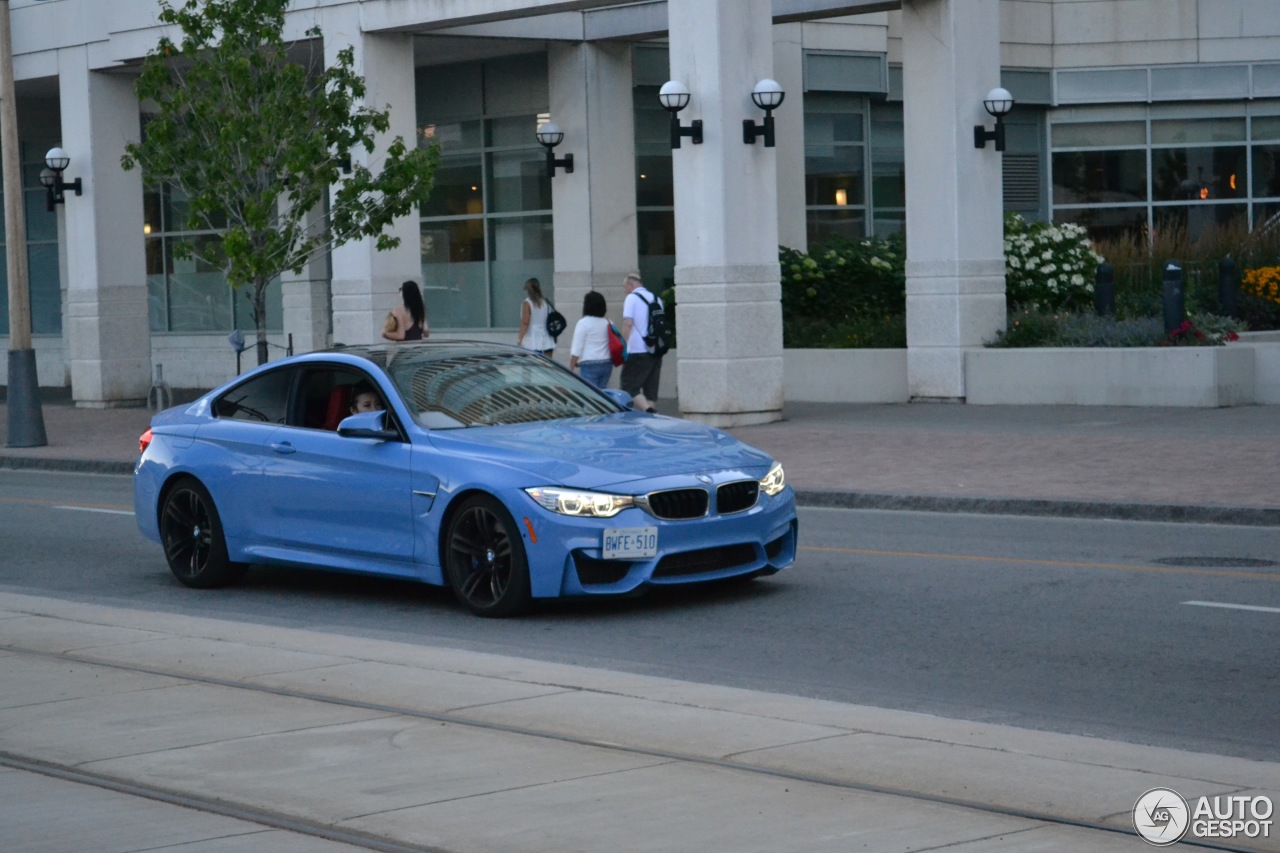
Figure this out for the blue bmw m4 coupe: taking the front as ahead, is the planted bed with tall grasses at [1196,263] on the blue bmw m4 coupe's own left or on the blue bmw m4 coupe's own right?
on the blue bmw m4 coupe's own left

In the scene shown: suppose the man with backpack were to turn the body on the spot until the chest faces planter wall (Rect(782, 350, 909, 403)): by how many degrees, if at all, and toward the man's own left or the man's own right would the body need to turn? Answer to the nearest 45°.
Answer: approximately 90° to the man's own right

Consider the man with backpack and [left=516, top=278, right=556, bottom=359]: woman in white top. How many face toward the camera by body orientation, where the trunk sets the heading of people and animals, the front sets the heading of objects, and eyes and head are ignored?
0

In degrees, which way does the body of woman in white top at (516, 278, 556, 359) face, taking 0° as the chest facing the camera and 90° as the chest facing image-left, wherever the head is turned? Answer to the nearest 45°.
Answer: approximately 135°

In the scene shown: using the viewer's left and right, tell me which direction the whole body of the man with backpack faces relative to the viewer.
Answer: facing away from the viewer and to the left of the viewer

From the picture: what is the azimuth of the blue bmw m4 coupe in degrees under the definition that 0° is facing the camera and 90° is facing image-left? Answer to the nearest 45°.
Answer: approximately 315°

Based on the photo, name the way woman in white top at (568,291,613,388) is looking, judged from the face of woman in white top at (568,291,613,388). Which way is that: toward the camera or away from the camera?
away from the camera

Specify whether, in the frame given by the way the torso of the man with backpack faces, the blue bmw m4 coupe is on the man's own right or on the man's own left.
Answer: on the man's own left

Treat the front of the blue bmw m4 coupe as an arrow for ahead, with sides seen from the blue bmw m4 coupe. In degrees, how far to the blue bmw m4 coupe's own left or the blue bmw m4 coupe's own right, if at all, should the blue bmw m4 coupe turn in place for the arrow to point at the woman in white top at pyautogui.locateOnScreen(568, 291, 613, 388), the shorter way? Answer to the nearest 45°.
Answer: approximately 135° to the blue bmw m4 coupe's own left
